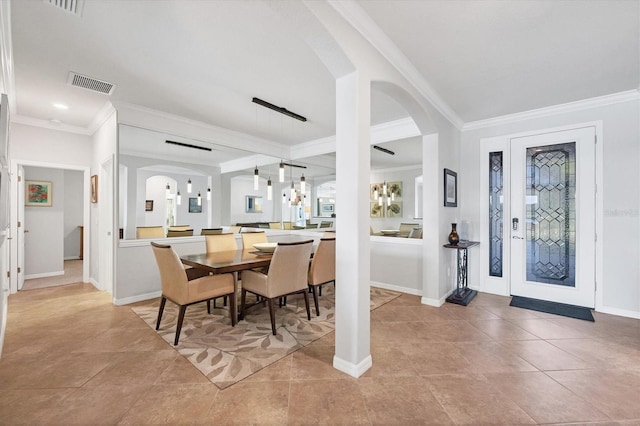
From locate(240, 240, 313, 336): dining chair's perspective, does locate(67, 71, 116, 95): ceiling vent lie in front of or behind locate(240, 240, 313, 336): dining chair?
in front

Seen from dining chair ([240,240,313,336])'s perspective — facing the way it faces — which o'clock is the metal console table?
The metal console table is roughly at 4 o'clock from the dining chair.

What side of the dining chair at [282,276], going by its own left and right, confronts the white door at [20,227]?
front

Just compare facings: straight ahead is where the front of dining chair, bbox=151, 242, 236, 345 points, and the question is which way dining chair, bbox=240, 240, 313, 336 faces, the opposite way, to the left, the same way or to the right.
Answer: to the left

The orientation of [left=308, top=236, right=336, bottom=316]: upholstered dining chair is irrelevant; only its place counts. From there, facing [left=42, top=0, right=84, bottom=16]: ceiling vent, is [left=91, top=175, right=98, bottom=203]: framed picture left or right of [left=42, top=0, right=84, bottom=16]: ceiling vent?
right

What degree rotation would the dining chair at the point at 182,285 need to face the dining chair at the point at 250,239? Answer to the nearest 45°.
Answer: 0° — it already faces it

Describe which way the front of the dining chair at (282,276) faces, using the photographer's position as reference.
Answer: facing away from the viewer and to the left of the viewer

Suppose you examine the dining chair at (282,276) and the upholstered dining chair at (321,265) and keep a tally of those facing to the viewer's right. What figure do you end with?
0

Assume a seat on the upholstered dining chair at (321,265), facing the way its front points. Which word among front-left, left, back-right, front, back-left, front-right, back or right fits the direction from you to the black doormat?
back-right

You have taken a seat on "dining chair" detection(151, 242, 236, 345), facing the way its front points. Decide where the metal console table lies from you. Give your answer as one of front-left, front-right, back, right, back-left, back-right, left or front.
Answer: front-right

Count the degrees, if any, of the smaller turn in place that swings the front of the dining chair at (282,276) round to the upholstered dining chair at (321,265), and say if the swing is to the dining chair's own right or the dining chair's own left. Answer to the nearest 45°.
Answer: approximately 90° to the dining chair's own right

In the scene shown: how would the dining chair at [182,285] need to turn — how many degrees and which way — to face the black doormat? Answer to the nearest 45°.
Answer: approximately 45° to its right

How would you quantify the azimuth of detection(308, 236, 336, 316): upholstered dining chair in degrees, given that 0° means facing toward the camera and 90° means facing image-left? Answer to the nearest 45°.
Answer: approximately 135°

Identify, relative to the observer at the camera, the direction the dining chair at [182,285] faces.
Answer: facing away from the viewer and to the right of the viewer

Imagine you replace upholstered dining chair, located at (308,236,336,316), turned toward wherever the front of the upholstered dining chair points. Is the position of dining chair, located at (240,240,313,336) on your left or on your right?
on your left

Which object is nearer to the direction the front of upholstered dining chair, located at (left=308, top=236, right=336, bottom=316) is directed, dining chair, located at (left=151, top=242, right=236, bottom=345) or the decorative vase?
the dining chair

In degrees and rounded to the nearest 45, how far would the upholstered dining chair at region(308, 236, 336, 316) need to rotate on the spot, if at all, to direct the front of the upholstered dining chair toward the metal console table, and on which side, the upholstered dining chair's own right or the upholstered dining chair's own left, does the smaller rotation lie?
approximately 135° to the upholstered dining chair's own right
